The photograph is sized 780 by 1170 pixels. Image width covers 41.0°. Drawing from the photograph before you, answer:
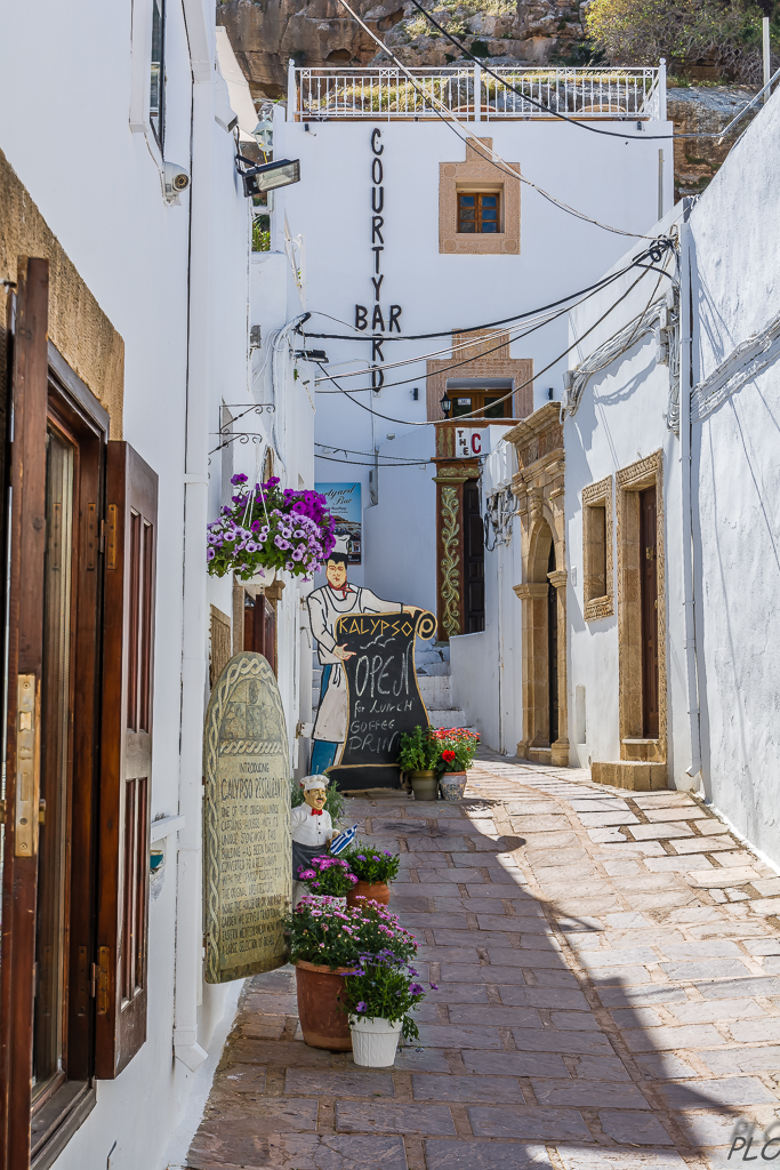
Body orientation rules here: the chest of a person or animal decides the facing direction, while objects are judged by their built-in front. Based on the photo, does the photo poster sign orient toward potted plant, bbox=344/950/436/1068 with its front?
yes

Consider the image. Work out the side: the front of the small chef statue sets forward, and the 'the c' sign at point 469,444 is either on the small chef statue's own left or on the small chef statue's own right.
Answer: on the small chef statue's own left

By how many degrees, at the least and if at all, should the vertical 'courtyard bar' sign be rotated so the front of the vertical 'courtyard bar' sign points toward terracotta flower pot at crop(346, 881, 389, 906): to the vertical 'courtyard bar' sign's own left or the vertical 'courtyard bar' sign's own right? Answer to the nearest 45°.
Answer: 0° — it already faces it

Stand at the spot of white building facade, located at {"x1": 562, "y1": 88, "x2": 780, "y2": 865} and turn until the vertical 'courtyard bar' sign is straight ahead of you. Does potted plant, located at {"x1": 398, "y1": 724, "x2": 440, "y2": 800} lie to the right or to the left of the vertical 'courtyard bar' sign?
left

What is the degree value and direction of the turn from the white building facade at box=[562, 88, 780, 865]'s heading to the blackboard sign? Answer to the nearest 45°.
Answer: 0° — it already faces it

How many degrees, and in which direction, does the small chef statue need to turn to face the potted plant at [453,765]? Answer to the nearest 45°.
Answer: approximately 135° to its left

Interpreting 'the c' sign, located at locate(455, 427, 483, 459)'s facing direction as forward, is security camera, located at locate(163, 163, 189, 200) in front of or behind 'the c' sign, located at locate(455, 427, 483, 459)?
in front

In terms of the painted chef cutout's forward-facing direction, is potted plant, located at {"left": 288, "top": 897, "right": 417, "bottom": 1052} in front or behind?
in front

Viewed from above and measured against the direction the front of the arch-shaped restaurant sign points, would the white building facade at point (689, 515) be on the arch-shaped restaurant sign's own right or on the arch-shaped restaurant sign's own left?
on the arch-shaped restaurant sign's own left

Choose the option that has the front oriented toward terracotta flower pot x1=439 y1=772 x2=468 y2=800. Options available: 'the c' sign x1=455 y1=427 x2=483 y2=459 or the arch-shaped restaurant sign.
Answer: the 'the c' sign

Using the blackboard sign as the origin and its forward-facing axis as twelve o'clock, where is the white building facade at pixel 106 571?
The white building facade is roughly at 12 o'clock from the blackboard sign.

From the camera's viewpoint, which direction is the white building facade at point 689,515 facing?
to the viewer's left
